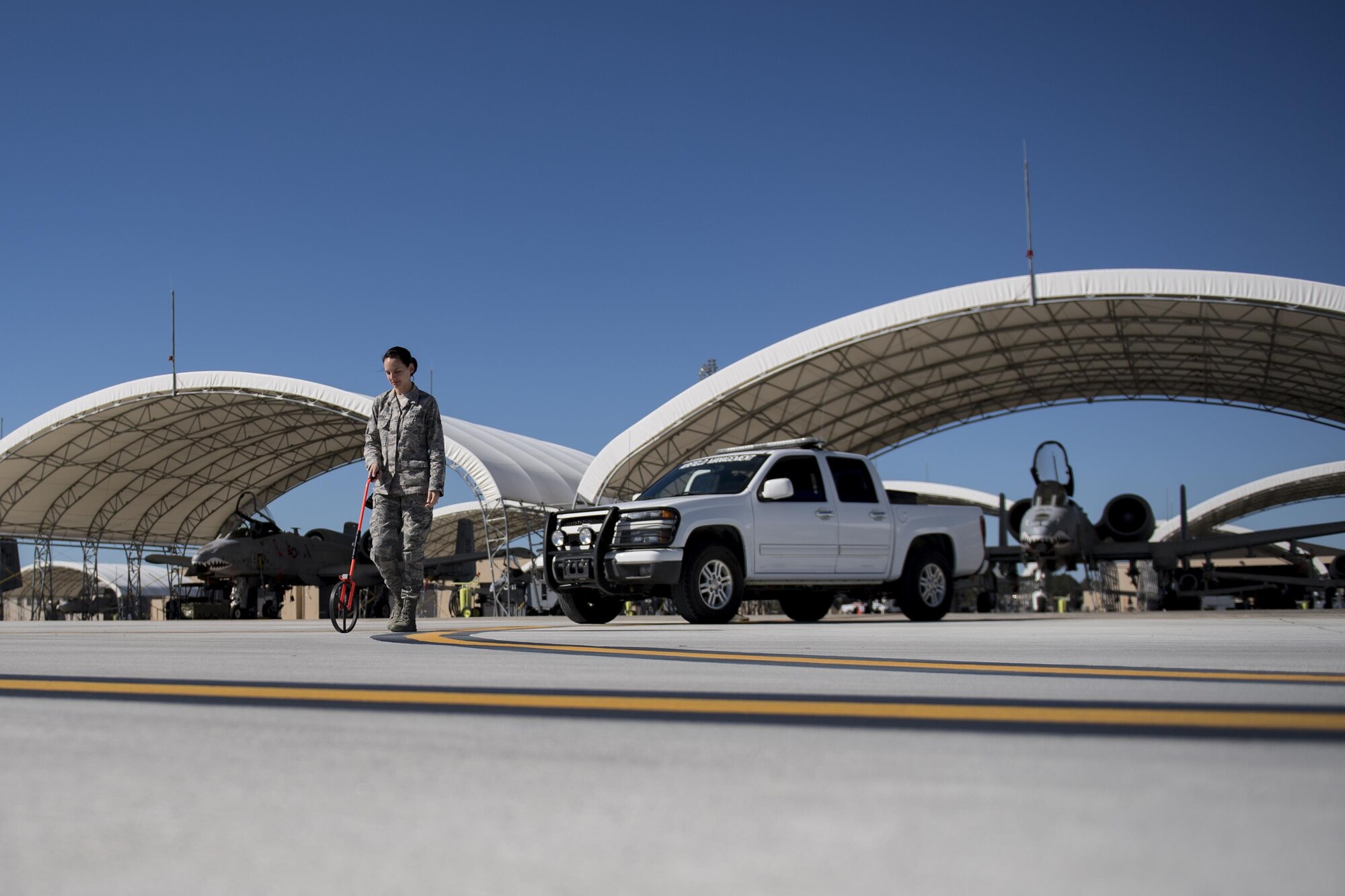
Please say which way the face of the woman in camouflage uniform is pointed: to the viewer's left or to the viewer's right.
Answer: to the viewer's left

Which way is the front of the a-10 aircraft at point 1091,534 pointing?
toward the camera

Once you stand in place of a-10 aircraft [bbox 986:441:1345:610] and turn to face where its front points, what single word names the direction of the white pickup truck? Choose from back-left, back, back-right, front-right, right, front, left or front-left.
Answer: front

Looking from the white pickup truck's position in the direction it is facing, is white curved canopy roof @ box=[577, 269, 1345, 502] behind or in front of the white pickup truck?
behind

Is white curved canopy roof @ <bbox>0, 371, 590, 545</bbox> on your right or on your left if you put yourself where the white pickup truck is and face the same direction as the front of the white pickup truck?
on your right

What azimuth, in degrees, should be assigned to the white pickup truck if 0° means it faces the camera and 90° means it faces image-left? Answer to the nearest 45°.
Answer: approximately 45°

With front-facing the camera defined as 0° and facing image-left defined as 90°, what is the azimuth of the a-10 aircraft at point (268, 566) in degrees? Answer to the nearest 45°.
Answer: approximately 45°

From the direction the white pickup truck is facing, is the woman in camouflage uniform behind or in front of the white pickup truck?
in front

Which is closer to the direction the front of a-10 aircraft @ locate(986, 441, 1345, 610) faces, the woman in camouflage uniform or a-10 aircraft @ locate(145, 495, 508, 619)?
the woman in camouflage uniform

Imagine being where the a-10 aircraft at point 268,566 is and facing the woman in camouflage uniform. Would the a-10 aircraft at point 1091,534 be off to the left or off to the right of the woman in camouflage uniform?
left

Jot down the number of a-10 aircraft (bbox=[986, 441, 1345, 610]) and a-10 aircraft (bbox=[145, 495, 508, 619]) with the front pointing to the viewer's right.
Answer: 0
